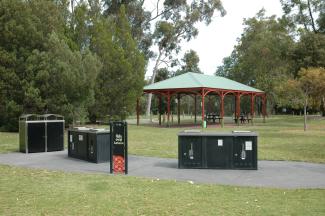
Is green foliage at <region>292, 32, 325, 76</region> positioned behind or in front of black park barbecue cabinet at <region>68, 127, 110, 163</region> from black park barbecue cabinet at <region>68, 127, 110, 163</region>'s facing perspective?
behind

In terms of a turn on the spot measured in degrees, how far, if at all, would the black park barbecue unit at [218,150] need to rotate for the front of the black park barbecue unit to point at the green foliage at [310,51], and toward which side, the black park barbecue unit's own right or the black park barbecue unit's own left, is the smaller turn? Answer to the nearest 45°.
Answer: approximately 180°

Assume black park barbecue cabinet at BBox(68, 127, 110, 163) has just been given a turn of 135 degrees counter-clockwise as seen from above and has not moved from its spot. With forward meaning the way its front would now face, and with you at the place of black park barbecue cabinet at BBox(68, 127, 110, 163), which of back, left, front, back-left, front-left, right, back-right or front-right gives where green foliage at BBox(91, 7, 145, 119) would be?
left

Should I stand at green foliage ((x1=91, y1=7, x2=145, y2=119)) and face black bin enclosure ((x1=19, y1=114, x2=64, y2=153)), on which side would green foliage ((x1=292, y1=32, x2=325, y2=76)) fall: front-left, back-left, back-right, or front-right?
back-left

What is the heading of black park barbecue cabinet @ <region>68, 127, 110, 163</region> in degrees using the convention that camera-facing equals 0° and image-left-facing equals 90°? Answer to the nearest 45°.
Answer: approximately 45°

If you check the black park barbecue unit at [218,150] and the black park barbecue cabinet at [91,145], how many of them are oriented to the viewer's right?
0

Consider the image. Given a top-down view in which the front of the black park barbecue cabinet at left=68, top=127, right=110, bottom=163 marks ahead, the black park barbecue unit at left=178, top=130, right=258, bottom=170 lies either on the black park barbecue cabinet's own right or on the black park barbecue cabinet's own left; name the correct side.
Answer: on the black park barbecue cabinet's own left

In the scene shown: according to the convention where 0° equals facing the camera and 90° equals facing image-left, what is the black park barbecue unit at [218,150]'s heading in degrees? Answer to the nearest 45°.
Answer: approximately 0°

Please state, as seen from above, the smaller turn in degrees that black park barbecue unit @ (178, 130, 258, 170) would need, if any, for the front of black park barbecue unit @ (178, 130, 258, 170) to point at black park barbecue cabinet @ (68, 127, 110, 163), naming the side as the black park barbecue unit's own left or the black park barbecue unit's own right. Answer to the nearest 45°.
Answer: approximately 90° to the black park barbecue unit's own right

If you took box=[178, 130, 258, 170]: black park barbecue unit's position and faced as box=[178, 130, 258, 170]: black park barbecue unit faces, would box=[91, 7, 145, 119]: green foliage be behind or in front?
behind
